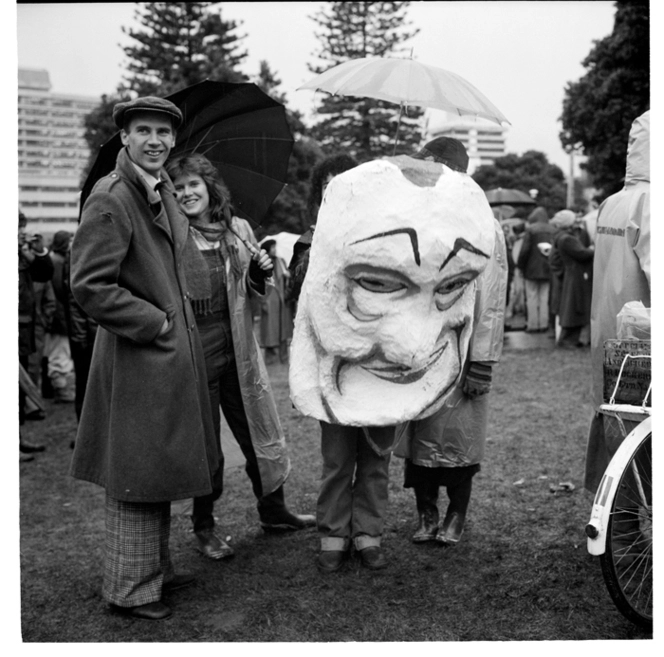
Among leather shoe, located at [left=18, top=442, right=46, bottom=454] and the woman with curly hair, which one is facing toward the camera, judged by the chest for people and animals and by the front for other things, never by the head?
the woman with curly hair

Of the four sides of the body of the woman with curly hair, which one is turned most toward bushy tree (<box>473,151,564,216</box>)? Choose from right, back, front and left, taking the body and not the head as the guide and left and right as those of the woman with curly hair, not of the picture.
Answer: back

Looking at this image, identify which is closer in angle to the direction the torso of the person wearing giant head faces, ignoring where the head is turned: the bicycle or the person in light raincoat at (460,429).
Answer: the bicycle

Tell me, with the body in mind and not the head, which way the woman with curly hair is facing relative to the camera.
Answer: toward the camera

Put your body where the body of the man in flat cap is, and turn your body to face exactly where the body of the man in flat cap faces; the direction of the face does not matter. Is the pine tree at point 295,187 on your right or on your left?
on your left

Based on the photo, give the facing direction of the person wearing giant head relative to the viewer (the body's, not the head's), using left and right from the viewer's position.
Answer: facing the viewer and to the right of the viewer

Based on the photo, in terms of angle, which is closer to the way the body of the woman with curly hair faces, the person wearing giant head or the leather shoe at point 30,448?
the person wearing giant head

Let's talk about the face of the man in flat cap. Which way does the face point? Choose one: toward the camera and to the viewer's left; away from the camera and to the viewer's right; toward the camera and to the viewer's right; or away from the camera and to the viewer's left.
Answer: toward the camera and to the viewer's right

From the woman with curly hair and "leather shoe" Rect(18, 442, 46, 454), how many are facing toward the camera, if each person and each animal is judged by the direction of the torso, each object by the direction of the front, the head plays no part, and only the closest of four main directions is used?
1
